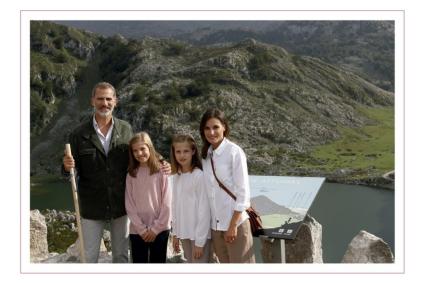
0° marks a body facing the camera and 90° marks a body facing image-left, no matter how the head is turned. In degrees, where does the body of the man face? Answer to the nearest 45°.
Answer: approximately 0°

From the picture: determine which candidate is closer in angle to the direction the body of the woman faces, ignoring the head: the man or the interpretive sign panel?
the man

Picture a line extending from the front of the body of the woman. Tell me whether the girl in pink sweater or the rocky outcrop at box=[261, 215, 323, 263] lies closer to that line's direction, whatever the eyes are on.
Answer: the girl in pink sweater

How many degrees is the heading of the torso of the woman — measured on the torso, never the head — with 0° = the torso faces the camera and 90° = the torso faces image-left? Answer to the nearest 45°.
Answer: approximately 45°

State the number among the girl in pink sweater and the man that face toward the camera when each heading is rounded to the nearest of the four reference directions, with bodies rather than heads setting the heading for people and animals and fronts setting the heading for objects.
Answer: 2

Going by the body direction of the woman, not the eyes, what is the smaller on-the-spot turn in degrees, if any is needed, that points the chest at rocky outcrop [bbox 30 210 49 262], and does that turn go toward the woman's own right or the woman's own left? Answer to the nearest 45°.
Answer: approximately 90° to the woman's own right
